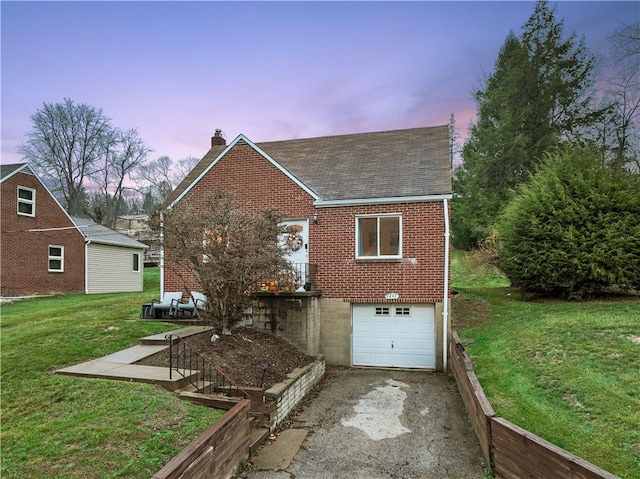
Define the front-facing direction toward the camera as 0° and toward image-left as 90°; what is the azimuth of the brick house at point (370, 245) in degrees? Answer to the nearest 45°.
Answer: approximately 0°

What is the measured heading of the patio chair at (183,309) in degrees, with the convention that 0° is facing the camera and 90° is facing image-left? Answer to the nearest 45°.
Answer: approximately 45°

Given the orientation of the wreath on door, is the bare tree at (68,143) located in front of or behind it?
behind

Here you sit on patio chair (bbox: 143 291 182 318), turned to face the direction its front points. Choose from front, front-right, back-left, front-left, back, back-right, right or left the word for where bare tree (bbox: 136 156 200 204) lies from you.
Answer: back-right

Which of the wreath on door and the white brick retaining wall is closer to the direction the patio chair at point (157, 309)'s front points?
the white brick retaining wall
